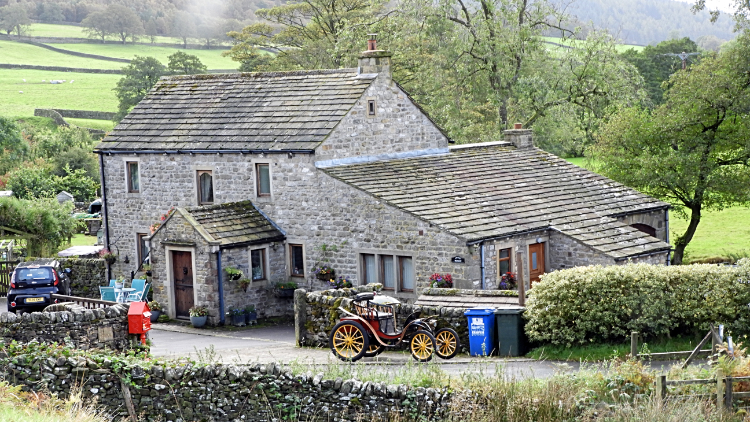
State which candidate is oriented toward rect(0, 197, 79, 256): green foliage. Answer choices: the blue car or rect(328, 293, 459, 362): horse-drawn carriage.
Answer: the blue car

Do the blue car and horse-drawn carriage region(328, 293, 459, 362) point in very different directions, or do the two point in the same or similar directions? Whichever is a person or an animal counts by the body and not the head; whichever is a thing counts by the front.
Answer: very different directions

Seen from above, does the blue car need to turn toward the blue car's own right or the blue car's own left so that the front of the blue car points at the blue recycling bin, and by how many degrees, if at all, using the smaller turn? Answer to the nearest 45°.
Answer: approximately 135° to the blue car's own right

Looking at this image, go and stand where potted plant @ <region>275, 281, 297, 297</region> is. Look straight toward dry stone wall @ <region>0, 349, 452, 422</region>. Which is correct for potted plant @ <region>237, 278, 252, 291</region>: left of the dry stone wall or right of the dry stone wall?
right

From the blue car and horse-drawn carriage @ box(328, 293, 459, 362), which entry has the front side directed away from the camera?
the blue car

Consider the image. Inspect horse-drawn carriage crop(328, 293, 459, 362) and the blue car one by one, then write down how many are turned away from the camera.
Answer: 1

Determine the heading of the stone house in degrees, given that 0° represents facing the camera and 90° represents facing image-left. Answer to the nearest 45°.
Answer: approximately 45°

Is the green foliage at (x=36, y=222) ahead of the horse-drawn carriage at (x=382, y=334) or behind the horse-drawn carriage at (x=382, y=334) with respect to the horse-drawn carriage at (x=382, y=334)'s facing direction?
behind

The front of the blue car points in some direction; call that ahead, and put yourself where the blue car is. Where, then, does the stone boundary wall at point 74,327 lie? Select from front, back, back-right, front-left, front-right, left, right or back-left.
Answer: back

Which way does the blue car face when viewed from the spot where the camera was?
facing away from the viewer

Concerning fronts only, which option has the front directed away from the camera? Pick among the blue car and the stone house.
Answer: the blue car

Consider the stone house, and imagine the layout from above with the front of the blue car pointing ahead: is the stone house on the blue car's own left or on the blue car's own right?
on the blue car's own right
